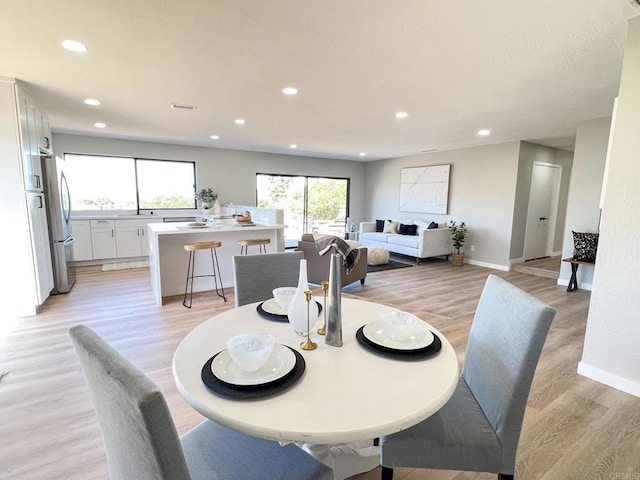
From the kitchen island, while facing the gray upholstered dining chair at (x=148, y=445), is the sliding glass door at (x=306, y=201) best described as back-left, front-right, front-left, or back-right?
back-left

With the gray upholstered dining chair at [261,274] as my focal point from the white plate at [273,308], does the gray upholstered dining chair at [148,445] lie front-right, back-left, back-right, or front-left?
back-left

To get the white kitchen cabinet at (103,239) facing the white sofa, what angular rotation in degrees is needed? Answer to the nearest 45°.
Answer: approximately 45° to its left

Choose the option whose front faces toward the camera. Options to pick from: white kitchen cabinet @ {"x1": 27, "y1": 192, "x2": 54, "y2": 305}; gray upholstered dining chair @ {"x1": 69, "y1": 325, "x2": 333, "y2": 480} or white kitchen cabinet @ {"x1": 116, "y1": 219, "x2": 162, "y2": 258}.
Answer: white kitchen cabinet @ {"x1": 116, "y1": 219, "x2": 162, "y2": 258}

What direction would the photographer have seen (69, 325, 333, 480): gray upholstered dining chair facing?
facing away from the viewer and to the right of the viewer

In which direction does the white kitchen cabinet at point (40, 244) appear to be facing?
to the viewer's right

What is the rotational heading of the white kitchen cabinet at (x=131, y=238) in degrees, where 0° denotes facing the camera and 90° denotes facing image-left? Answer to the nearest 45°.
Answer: approximately 0°

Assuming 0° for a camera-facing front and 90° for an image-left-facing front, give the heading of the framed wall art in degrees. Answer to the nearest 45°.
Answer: approximately 45°

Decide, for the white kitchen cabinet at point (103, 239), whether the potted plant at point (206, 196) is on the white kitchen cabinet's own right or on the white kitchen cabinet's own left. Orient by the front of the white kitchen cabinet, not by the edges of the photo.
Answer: on the white kitchen cabinet's own left

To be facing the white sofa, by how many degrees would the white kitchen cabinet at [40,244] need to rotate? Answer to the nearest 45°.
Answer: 0° — it already faces it

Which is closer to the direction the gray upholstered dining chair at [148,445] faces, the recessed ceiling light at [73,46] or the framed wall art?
the framed wall art

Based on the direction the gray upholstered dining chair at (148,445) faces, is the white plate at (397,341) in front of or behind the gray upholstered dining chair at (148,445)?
in front

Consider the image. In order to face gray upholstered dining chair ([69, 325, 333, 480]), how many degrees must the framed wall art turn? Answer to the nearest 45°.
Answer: approximately 45° to its left
